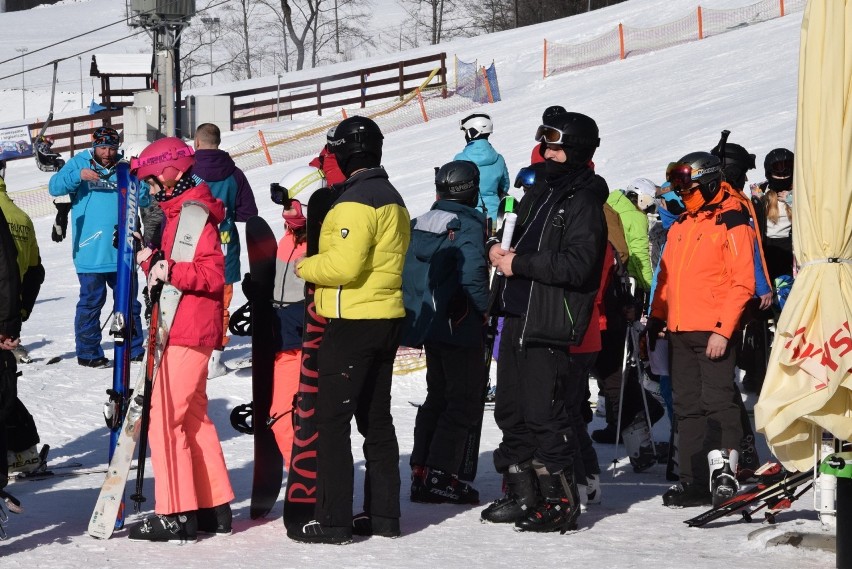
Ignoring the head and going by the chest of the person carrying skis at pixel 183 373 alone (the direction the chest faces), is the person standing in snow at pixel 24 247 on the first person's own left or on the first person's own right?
on the first person's own right

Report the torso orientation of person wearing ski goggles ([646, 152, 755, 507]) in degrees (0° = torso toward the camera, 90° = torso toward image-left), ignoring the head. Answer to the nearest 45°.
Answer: approximately 45°

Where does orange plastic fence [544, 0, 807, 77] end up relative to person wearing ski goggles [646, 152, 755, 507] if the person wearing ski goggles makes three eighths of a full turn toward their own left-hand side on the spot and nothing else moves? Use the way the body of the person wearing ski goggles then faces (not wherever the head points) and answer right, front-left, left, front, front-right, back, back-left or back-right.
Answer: left

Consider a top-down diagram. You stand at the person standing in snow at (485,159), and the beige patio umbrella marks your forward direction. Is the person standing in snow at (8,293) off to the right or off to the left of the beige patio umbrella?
right

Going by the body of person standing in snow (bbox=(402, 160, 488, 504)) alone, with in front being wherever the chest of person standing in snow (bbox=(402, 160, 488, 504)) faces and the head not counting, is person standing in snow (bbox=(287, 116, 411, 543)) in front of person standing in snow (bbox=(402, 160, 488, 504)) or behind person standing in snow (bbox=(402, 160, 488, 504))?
behind

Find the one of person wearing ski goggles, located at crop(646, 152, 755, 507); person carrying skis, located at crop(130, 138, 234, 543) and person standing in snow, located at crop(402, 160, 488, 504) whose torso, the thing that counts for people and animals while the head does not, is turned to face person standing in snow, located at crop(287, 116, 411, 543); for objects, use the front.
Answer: the person wearing ski goggles

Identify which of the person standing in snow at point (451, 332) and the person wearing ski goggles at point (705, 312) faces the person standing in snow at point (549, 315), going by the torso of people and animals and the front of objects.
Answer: the person wearing ski goggles

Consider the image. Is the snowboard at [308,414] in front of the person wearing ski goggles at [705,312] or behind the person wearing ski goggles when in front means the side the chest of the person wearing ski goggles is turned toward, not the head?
in front

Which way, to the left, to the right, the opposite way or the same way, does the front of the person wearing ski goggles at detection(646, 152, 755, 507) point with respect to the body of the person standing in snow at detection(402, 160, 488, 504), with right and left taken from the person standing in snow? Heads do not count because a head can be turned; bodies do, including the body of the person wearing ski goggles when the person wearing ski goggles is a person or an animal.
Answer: the opposite way

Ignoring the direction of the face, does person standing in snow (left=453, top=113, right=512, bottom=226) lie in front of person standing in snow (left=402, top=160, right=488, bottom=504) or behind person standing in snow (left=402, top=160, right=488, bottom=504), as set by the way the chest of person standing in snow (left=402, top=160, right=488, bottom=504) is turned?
in front

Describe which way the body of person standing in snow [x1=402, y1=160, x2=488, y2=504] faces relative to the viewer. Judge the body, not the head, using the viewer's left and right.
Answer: facing away from the viewer and to the right of the viewer

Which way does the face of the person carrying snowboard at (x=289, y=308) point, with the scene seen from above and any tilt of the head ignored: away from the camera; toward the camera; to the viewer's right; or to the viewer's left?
to the viewer's left

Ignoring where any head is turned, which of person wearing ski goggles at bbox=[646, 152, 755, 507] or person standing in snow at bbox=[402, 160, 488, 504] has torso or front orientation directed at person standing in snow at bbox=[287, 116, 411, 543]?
the person wearing ski goggles

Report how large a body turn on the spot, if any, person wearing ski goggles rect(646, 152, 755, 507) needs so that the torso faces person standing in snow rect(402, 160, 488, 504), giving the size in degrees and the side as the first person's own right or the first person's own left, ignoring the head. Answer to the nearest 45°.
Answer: approximately 45° to the first person's own right
